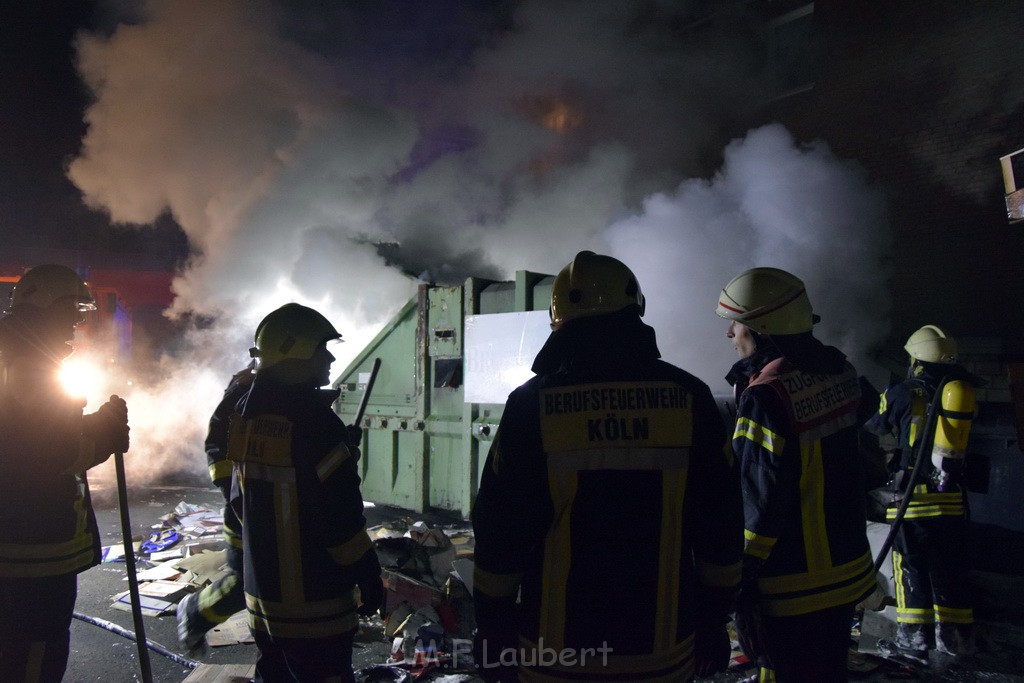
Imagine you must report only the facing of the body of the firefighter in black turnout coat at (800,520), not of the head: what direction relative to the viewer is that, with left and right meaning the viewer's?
facing away from the viewer and to the left of the viewer

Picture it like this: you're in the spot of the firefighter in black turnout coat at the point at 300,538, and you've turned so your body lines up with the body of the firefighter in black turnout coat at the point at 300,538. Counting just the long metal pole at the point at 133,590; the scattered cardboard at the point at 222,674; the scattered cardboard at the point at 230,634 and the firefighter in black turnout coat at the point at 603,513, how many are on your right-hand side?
1

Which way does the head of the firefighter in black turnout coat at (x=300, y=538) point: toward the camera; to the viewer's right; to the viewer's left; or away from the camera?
to the viewer's right

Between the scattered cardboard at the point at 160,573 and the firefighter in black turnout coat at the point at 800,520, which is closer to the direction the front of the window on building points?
the scattered cardboard

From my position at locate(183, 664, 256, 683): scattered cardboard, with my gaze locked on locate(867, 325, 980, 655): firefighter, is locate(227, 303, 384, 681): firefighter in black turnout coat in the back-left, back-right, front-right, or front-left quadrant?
front-right

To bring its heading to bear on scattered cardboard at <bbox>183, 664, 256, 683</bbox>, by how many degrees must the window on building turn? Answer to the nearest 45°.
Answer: approximately 45° to its left

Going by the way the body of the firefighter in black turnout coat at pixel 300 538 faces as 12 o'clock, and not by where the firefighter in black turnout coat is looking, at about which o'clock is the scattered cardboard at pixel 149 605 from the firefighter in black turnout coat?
The scattered cardboard is roughly at 10 o'clock from the firefighter in black turnout coat.

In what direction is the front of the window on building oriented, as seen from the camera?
facing the viewer and to the left of the viewer

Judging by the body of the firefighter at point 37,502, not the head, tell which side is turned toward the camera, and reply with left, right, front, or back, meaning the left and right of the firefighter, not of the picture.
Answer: right

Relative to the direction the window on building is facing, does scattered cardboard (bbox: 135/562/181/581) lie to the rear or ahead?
ahead

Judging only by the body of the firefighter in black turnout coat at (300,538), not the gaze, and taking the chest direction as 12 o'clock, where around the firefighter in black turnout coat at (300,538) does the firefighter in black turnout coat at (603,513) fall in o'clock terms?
the firefighter in black turnout coat at (603,513) is roughly at 3 o'clock from the firefighter in black turnout coat at (300,538).

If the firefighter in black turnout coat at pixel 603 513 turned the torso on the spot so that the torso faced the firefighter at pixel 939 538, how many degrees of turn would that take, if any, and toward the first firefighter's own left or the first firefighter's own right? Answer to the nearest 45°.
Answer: approximately 45° to the first firefighter's own right

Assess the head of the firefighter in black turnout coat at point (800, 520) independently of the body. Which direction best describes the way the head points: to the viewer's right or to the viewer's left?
to the viewer's left

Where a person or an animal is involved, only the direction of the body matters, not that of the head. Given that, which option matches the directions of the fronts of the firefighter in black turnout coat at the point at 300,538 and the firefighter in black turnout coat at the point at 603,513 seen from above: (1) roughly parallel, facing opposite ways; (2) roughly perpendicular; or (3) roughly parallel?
roughly parallel

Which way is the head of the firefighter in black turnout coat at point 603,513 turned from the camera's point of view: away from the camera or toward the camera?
away from the camera

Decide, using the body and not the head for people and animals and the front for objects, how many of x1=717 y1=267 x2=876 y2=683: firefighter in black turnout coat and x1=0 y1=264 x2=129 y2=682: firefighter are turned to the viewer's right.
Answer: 1

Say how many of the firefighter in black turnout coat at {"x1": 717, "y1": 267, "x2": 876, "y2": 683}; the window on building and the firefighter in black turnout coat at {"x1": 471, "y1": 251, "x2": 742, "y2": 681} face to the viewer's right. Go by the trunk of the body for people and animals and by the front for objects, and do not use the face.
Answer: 0

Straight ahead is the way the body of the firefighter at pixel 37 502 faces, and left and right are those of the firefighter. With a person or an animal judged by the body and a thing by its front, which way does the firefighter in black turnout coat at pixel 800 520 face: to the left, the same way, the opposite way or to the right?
to the left

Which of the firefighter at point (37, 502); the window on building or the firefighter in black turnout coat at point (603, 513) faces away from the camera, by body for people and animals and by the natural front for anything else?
the firefighter in black turnout coat
